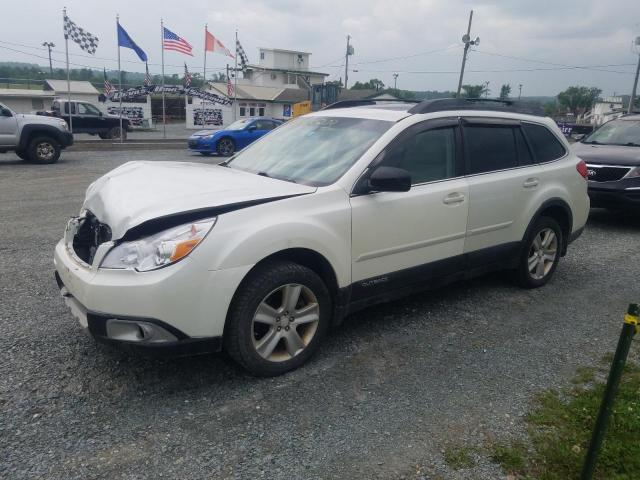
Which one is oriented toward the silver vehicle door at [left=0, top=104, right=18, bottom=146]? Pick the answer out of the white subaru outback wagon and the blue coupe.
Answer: the blue coupe

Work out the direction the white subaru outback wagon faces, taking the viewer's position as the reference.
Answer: facing the viewer and to the left of the viewer

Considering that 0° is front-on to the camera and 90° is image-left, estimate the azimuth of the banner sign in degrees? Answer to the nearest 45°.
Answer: approximately 0°

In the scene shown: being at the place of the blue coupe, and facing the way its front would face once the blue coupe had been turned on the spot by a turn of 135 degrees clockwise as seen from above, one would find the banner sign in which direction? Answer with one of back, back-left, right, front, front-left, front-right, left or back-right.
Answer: front

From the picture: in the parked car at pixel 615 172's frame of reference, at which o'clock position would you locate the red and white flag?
The red and white flag is roughly at 3 o'clock from the parked car.

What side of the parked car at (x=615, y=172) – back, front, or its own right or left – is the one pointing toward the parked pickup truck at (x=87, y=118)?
right

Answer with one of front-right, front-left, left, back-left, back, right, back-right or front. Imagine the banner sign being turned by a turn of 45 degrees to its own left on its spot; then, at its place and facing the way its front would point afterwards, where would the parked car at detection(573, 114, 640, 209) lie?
front-right

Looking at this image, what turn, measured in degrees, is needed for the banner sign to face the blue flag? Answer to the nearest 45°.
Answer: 0° — it already faces it

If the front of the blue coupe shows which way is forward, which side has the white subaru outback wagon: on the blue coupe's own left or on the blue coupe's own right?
on the blue coupe's own left
